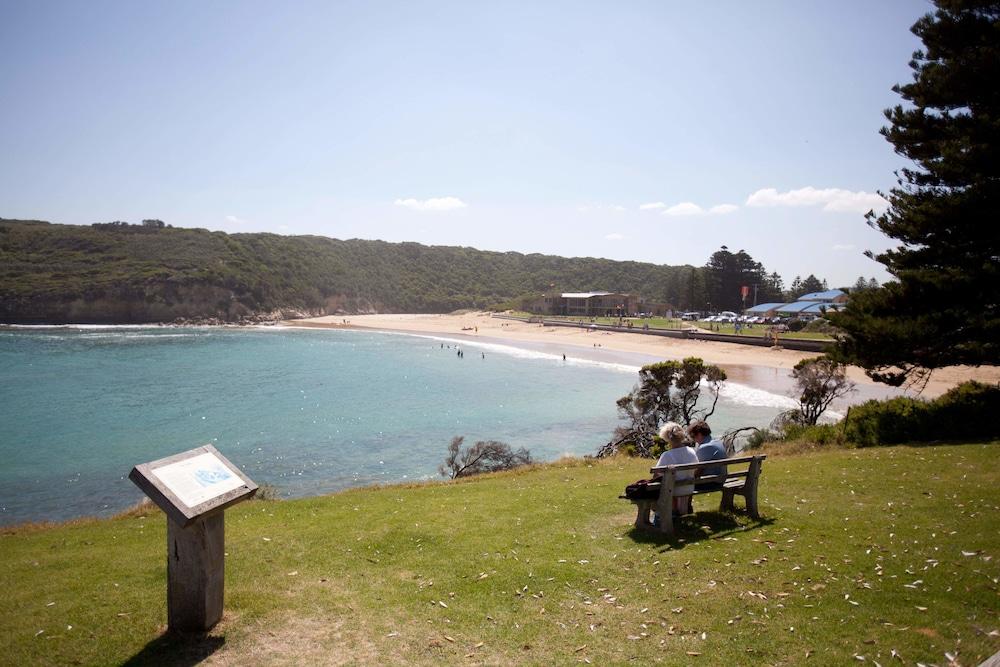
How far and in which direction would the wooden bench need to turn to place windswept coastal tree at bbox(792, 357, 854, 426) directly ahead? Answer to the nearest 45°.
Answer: approximately 45° to its right

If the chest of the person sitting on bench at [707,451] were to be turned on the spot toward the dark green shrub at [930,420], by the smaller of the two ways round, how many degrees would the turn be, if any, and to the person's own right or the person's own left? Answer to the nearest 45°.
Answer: approximately 90° to the person's own right

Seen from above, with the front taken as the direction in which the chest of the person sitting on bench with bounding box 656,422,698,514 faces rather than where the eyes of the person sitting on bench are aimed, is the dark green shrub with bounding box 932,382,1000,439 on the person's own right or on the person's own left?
on the person's own right

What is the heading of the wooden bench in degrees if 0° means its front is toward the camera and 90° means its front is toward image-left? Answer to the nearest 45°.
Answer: approximately 135°

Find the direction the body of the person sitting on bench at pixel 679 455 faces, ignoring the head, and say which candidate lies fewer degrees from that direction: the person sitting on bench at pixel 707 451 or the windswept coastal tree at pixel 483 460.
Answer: the windswept coastal tree

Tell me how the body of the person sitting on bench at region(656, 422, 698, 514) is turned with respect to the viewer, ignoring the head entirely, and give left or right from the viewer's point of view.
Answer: facing away from the viewer and to the left of the viewer

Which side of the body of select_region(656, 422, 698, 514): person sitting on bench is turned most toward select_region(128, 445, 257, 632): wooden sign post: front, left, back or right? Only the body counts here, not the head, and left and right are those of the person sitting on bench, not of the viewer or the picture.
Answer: left

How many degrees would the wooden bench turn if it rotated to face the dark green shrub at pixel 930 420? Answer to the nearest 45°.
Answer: approximately 90° to its right

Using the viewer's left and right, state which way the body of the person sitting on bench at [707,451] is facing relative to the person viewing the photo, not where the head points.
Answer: facing away from the viewer and to the left of the viewer

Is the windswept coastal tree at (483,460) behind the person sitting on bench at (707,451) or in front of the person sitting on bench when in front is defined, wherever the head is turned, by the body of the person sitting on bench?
in front
